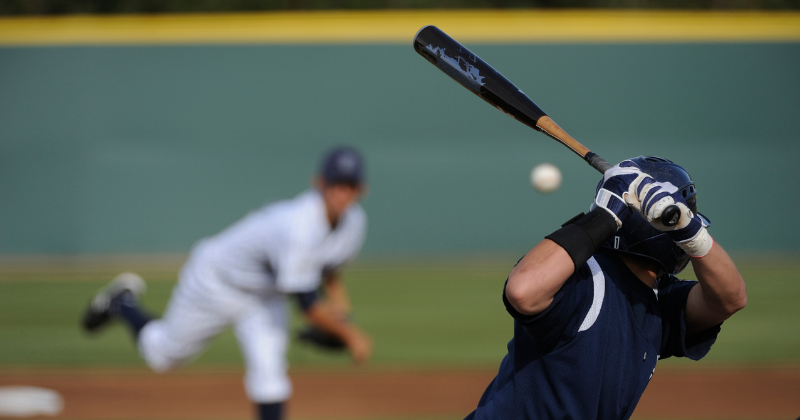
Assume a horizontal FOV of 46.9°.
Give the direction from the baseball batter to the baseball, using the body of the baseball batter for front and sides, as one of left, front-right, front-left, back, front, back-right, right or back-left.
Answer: back-left

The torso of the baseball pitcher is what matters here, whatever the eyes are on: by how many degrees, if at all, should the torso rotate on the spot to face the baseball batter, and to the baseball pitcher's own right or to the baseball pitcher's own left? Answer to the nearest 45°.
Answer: approximately 45° to the baseball pitcher's own right

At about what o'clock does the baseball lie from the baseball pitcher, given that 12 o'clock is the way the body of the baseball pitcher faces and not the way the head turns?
The baseball is roughly at 12 o'clock from the baseball pitcher.

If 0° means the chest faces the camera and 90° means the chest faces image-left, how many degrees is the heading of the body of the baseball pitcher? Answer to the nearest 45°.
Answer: approximately 315°

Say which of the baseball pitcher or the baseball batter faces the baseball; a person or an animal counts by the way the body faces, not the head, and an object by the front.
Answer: the baseball pitcher
